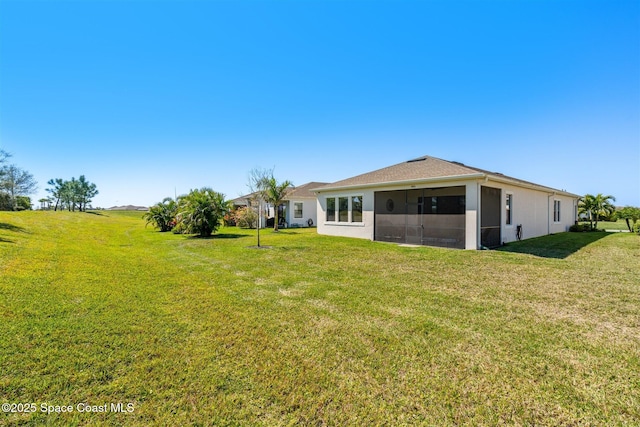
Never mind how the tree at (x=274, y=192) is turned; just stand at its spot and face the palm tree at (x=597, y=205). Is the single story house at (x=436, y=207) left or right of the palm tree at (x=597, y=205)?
right

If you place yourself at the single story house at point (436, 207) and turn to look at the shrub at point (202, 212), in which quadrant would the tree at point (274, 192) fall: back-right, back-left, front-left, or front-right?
front-right

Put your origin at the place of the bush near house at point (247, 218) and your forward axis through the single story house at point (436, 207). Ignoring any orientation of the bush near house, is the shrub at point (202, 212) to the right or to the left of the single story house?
right

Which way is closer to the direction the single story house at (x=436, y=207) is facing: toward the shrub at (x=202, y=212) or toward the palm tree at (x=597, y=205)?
the palm tree

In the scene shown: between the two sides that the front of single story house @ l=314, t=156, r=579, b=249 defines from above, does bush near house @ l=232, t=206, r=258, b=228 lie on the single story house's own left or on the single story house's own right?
on the single story house's own left

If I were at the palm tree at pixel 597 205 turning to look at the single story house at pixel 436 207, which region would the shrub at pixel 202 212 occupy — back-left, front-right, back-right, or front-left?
front-right

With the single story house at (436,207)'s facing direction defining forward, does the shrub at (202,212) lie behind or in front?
behind

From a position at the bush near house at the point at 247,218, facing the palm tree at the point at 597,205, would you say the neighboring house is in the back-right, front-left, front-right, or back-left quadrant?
front-left

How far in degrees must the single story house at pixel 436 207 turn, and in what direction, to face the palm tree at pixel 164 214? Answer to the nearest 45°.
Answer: approximately 135° to its left

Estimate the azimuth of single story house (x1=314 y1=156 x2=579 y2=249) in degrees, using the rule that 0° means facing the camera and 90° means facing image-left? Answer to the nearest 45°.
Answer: approximately 225°

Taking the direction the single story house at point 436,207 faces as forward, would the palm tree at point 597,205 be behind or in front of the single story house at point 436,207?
in front

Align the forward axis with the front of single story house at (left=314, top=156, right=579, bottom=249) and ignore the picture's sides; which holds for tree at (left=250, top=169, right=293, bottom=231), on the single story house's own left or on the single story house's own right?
on the single story house's own left
